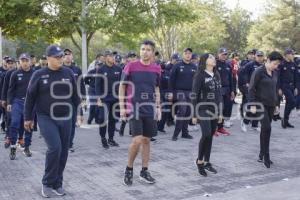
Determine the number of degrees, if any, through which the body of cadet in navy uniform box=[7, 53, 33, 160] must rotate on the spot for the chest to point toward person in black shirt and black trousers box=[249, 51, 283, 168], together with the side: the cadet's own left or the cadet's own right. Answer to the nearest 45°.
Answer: approximately 45° to the cadet's own left

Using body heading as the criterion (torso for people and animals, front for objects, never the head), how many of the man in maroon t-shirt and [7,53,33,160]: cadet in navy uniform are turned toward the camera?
2

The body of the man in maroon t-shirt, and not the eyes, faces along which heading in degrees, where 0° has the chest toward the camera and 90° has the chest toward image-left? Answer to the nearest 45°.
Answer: approximately 0°

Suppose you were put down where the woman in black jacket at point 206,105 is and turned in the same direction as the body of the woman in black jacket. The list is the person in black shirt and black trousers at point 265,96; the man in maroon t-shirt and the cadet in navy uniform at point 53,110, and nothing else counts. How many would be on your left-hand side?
1

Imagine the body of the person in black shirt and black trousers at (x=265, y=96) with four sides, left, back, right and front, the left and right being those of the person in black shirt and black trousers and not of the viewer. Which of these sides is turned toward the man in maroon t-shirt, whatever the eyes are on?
right

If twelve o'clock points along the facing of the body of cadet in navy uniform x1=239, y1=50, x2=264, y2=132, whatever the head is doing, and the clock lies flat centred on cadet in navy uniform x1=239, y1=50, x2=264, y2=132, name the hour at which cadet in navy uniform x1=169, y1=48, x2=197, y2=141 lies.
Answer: cadet in navy uniform x1=169, y1=48, x2=197, y2=141 is roughly at 3 o'clock from cadet in navy uniform x1=239, y1=50, x2=264, y2=132.

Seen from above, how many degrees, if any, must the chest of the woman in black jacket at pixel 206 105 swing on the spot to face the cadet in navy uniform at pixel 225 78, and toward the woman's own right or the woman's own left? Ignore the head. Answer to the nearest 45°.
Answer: approximately 135° to the woman's own left

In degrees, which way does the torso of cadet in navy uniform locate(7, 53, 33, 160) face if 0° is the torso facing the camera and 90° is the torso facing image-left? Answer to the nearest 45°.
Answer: approximately 0°

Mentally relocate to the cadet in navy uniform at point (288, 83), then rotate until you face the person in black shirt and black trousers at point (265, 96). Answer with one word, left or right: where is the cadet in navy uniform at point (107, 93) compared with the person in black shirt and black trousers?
right

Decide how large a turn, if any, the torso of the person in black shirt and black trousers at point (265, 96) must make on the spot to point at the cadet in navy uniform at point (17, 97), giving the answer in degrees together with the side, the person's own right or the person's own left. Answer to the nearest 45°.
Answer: approximately 135° to the person's own right

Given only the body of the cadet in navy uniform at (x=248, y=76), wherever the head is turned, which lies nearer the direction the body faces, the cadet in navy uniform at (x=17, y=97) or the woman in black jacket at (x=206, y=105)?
the woman in black jacket
